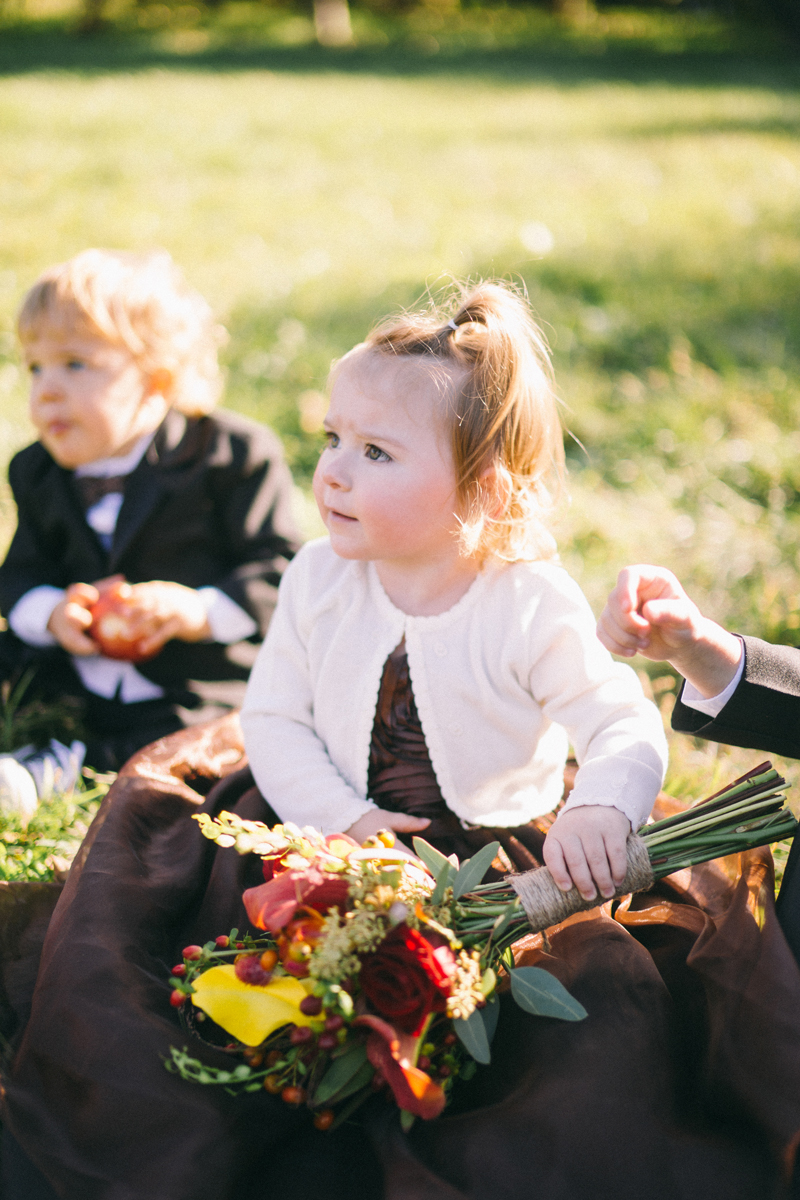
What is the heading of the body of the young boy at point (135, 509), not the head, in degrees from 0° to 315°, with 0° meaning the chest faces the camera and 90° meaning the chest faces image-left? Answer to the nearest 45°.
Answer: approximately 45°

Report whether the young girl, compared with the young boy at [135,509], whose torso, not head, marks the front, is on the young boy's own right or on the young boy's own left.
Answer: on the young boy's own left

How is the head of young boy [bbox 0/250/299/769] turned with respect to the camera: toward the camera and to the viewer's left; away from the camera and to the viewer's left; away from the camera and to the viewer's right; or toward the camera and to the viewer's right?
toward the camera and to the viewer's left
